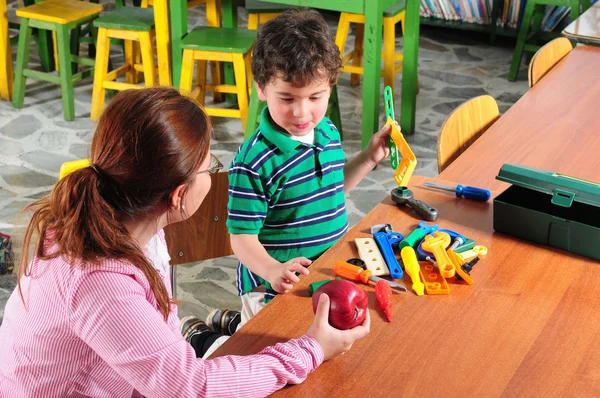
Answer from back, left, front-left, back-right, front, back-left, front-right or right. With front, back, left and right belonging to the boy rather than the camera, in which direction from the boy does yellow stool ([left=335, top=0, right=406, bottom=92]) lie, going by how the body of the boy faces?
back-left

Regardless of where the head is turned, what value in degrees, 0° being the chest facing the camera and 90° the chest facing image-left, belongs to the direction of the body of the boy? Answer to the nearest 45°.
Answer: approximately 315°

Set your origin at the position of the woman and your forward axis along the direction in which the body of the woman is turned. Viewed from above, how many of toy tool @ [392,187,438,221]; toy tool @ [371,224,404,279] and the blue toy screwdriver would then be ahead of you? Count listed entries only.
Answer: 3

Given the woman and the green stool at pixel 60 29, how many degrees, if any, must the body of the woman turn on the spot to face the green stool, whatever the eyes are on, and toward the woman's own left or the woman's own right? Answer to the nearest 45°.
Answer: approximately 45° to the woman's own left

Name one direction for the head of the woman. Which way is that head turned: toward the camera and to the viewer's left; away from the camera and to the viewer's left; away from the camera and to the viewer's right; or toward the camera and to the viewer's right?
away from the camera and to the viewer's right

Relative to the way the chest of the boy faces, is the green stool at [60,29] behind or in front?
behind

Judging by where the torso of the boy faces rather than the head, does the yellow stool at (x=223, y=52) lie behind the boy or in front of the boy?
behind

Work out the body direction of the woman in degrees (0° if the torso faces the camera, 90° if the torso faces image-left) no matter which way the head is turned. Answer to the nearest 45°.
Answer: approximately 225°
